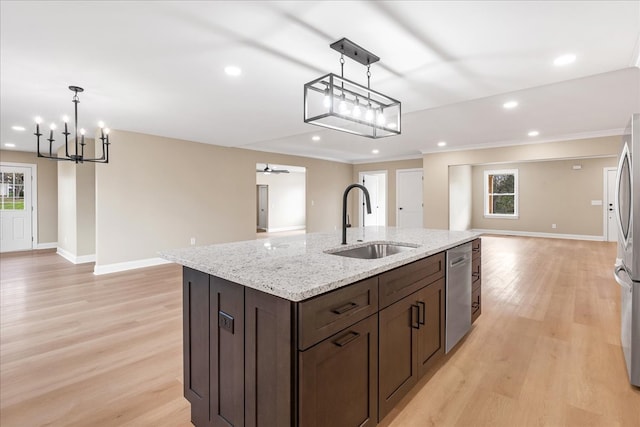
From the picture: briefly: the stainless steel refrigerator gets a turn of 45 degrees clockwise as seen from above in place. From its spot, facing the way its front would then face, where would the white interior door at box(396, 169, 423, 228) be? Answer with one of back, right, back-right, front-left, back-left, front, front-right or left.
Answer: front

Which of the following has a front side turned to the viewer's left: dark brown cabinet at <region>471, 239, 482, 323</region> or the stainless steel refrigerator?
the stainless steel refrigerator

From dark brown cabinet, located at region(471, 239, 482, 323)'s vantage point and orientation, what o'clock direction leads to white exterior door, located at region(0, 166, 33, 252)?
The white exterior door is roughly at 6 o'clock from the dark brown cabinet.

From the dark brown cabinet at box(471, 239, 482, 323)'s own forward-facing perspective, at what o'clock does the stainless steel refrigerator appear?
The stainless steel refrigerator is roughly at 1 o'clock from the dark brown cabinet.

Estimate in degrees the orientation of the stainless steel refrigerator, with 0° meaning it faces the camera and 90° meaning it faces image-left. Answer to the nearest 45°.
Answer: approximately 90°

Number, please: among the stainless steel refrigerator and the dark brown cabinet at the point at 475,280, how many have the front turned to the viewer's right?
1

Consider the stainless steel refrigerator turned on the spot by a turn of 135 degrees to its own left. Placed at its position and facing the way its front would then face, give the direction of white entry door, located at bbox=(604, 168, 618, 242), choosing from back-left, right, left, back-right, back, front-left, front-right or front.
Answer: back-left

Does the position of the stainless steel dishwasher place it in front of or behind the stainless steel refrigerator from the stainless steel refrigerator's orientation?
in front

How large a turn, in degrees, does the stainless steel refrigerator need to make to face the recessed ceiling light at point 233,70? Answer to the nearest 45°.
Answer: approximately 45° to its left

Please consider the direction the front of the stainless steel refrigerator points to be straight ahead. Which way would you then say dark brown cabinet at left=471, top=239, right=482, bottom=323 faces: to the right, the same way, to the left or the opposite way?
the opposite way

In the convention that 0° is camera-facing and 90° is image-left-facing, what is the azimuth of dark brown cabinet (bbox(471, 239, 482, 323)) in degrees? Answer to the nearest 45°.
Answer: approximately 270°

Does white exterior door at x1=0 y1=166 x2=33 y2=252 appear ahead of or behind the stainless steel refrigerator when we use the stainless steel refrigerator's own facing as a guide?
ahead

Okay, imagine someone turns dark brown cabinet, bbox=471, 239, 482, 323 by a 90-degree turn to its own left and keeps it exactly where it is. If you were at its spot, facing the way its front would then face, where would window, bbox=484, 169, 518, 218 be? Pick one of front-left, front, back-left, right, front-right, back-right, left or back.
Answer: front
